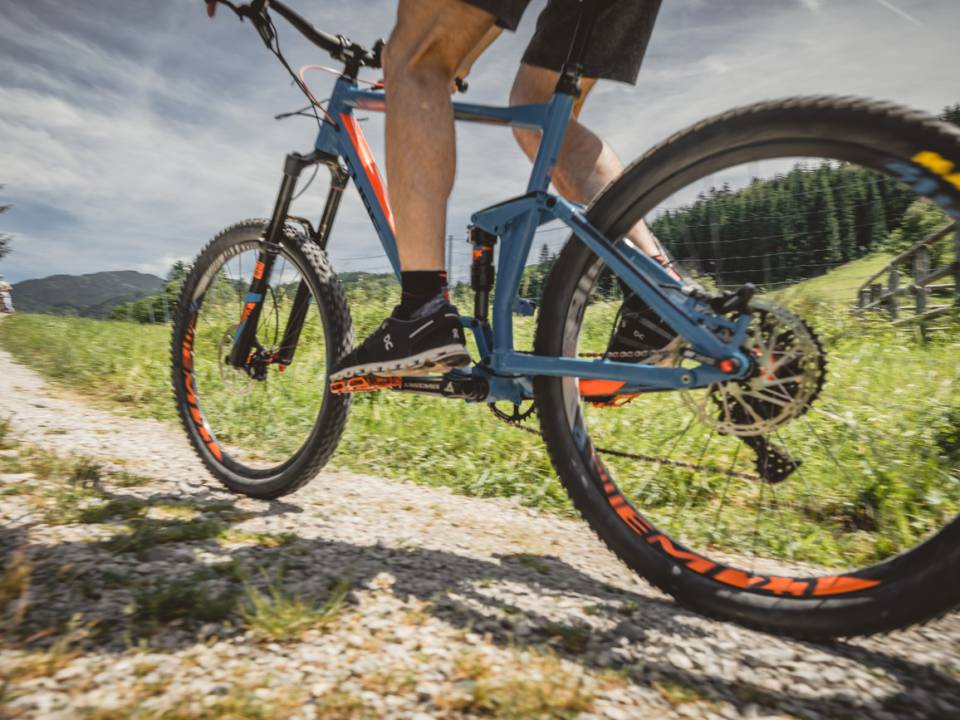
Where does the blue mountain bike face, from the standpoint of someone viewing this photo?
facing away from the viewer and to the left of the viewer
